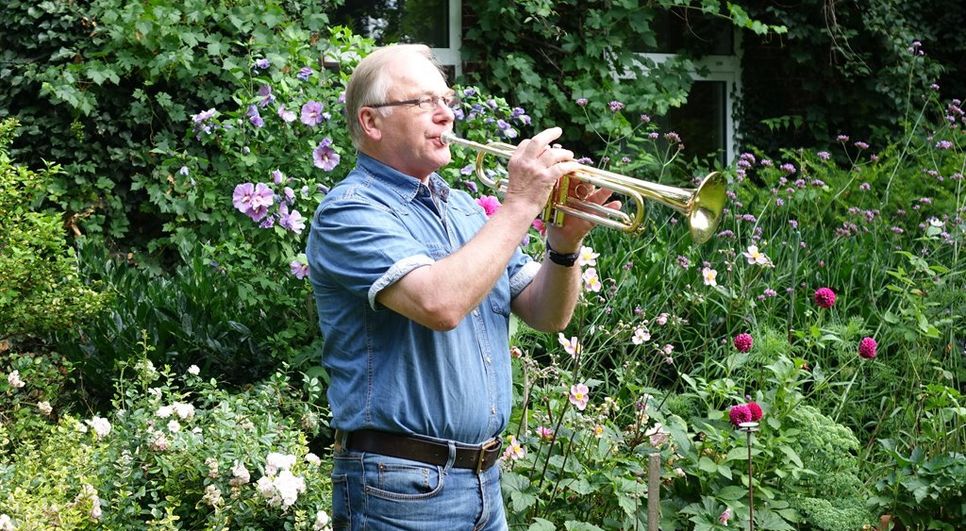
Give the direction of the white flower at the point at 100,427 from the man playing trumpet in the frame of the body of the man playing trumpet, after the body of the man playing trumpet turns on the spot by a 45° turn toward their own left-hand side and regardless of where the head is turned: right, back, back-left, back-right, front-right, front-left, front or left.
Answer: back-left

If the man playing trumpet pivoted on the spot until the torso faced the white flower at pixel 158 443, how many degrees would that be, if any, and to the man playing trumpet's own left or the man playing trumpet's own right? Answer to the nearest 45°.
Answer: approximately 180°

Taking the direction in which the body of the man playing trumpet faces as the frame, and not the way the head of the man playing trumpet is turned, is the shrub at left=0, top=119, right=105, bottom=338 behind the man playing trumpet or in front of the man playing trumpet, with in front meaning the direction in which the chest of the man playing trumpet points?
behind

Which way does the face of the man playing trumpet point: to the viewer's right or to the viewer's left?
to the viewer's right

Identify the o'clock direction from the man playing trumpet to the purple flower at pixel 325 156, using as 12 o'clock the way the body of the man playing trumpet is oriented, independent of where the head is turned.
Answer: The purple flower is roughly at 7 o'clock from the man playing trumpet.

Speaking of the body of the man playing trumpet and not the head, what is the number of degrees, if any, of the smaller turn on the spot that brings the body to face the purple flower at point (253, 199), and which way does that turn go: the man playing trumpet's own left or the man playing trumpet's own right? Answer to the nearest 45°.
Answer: approximately 135° to the man playing trumpet's own left

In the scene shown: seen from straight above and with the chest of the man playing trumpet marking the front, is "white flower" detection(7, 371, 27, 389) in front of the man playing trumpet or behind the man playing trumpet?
behind

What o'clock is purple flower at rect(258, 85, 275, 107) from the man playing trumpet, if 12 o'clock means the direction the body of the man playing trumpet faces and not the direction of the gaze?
The purple flower is roughly at 7 o'clock from the man playing trumpet.

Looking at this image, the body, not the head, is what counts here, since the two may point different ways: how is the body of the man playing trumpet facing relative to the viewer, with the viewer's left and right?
facing the viewer and to the right of the viewer

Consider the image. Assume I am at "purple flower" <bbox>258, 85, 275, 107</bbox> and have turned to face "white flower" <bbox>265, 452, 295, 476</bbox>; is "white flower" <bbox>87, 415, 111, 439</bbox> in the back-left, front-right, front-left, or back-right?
front-right

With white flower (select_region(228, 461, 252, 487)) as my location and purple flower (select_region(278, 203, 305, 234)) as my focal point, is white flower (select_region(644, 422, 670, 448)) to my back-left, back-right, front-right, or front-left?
front-right

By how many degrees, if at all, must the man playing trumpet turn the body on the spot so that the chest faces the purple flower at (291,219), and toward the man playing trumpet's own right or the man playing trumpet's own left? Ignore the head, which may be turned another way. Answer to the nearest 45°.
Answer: approximately 135° to the man playing trumpet's own left
